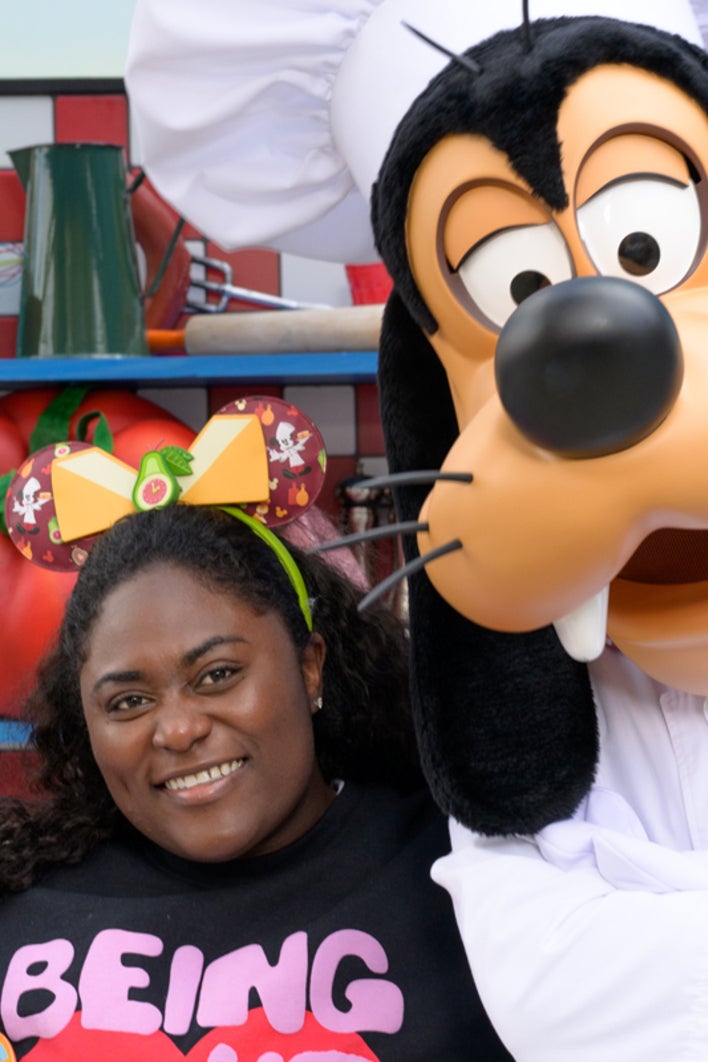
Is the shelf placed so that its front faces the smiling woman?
yes

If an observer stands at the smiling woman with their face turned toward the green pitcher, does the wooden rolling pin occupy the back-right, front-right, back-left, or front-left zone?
front-right

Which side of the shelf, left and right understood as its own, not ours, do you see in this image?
front
